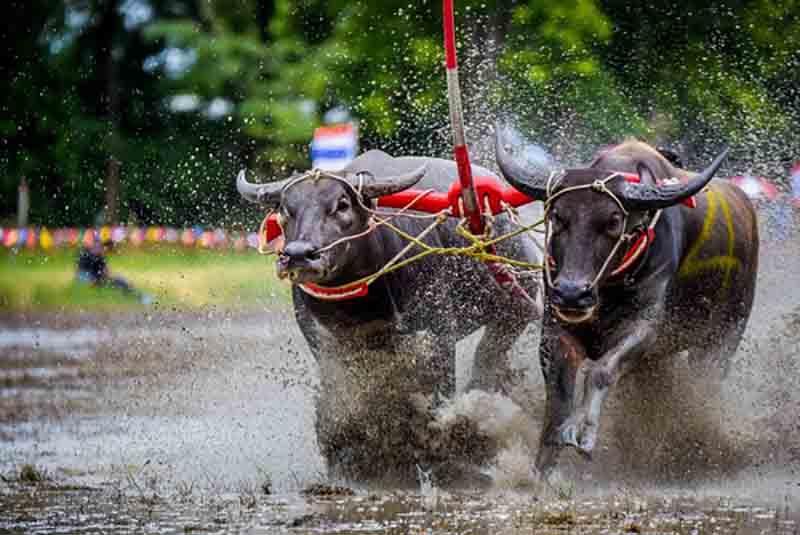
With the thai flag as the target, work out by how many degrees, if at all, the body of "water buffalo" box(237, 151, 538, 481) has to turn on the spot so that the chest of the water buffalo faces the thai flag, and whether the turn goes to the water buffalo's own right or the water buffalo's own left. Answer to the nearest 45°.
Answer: approximately 135° to the water buffalo's own right

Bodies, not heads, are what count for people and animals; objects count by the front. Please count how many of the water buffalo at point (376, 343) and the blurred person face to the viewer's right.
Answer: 1

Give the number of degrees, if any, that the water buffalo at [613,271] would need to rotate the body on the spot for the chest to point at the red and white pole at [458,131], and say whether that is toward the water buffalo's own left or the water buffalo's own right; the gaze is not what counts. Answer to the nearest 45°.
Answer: approximately 45° to the water buffalo's own right

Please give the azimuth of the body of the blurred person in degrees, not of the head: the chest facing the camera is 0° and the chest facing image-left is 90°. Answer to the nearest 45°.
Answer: approximately 270°

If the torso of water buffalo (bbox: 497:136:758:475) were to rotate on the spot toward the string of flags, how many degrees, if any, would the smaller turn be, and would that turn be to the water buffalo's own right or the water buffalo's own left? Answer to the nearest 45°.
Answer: approximately 90° to the water buffalo's own right

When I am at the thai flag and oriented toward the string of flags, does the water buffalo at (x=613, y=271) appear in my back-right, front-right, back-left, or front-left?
back-left

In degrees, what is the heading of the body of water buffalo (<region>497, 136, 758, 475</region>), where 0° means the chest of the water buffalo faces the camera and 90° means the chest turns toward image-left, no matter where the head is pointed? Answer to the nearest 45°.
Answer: approximately 45°
